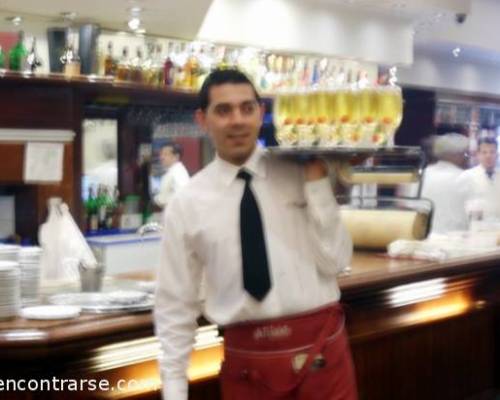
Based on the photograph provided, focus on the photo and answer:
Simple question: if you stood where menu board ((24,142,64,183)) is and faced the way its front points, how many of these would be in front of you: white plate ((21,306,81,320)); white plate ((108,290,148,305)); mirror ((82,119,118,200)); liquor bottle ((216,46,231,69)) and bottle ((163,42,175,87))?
2

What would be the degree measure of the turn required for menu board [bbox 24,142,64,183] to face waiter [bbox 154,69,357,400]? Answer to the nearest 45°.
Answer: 0° — it already faces them

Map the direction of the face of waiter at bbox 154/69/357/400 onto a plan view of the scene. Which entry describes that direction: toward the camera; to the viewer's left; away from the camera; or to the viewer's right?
toward the camera

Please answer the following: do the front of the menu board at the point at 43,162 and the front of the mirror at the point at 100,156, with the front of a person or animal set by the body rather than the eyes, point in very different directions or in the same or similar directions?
same or similar directions

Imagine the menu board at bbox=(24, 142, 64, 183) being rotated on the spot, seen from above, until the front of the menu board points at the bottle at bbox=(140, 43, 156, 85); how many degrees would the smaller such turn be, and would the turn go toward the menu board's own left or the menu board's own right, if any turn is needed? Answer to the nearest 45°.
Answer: approximately 135° to the menu board's own left

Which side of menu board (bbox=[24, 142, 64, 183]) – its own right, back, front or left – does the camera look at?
front

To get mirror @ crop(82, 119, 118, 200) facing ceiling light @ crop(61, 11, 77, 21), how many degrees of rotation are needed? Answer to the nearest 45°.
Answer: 0° — it already faces it

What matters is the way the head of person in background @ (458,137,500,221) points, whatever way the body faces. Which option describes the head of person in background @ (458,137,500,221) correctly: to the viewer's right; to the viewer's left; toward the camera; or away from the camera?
toward the camera

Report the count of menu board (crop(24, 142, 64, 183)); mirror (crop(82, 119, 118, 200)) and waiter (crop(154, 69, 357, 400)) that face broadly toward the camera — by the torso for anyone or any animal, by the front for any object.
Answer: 3

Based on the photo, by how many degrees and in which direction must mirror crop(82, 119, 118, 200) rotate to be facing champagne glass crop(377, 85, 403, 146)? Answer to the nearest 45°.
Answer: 0° — it already faces it

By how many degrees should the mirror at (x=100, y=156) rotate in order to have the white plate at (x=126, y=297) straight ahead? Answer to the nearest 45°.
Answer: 0° — it already faces it

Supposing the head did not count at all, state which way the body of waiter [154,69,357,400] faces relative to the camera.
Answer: toward the camera

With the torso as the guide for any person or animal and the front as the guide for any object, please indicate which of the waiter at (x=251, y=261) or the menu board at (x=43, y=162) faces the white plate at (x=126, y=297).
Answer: the menu board

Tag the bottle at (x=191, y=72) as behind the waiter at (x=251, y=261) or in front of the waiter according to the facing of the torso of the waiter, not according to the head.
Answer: behind

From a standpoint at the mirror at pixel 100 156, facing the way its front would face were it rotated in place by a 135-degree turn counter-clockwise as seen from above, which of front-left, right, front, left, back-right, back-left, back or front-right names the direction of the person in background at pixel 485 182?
front-right
